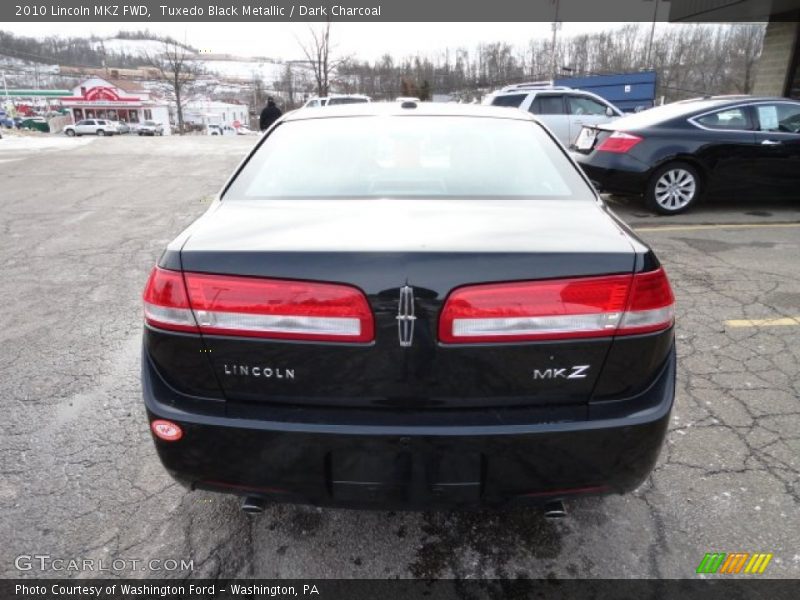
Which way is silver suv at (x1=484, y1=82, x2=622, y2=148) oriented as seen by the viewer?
to the viewer's right

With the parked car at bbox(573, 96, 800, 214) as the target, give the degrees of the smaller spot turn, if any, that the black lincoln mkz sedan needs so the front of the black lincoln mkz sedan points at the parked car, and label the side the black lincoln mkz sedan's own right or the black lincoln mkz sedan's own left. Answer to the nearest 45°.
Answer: approximately 45° to the black lincoln mkz sedan's own right

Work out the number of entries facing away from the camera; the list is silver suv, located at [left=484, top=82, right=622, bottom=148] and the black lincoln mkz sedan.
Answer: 1

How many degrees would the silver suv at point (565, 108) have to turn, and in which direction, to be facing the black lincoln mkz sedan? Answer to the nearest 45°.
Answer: approximately 90° to its right

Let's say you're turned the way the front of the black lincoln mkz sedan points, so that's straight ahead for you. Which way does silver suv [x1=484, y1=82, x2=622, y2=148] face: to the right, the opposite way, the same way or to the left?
to the right

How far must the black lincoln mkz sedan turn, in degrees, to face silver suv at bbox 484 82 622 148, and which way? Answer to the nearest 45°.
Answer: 0° — it already faces it

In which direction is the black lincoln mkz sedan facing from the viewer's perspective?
away from the camera

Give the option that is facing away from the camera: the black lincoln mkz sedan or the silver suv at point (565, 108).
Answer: the black lincoln mkz sedan

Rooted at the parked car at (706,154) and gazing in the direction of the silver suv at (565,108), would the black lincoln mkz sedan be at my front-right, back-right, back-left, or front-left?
back-left
